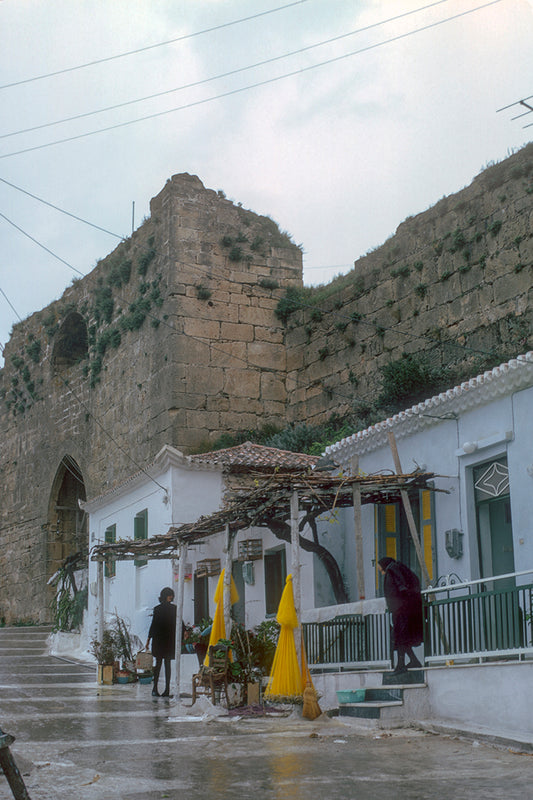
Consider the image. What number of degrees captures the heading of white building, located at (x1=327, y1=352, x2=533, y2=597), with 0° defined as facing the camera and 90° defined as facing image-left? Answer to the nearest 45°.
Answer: approximately 45°

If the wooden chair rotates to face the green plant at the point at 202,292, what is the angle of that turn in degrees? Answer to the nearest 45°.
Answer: approximately 135° to its right

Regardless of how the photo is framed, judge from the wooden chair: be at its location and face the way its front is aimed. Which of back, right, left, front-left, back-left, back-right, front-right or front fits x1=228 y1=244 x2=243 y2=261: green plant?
back-right

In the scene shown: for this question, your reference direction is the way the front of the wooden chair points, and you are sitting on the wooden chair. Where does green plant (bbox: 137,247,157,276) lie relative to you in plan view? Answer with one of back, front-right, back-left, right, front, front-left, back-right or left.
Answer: back-right

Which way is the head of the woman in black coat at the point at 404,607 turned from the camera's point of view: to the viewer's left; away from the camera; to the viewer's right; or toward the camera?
to the viewer's left

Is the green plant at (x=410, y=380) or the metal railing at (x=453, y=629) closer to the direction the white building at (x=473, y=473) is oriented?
the metal railing

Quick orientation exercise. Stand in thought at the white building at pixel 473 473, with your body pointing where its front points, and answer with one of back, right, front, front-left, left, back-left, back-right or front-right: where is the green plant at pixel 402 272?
back-right

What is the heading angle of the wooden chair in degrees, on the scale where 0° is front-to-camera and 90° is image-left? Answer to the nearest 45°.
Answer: approximately 45°

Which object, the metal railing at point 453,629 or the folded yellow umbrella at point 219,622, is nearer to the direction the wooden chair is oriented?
the metal railing
